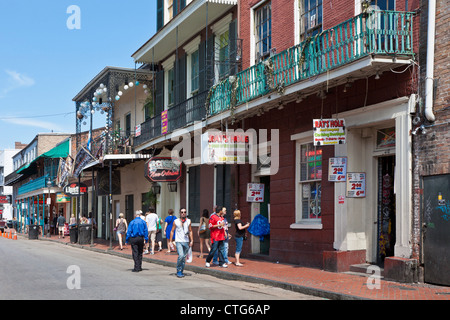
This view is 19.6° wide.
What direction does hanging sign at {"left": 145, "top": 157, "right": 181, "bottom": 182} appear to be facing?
toward the camera

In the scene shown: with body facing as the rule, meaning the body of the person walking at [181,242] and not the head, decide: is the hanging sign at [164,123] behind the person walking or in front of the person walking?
behind

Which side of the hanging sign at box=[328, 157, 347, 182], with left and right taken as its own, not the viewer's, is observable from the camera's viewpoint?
front

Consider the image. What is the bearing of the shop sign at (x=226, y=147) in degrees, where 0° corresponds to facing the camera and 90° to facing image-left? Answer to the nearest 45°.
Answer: approximately 0°

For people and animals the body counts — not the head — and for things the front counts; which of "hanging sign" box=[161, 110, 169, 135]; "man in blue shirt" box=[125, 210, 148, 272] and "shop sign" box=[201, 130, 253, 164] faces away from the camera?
the man in blue shirt

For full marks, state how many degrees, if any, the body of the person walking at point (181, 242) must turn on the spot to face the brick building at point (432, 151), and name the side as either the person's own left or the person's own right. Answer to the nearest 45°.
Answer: approximately 45° to the person's own left

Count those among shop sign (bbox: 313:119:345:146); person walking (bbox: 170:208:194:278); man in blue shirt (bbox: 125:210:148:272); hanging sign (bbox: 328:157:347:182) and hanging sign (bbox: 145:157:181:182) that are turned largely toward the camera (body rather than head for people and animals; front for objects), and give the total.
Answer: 4

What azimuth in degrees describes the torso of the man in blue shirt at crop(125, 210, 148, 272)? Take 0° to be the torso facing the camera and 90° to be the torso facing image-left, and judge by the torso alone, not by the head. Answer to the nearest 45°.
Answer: approximately 180°
